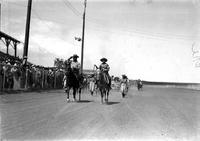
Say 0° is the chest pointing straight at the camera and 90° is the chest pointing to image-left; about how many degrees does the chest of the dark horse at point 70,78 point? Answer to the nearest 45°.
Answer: approximately 45°

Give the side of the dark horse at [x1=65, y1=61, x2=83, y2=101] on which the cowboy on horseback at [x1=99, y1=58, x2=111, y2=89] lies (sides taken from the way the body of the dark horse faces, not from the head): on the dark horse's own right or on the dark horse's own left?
on the dark horse's own left
